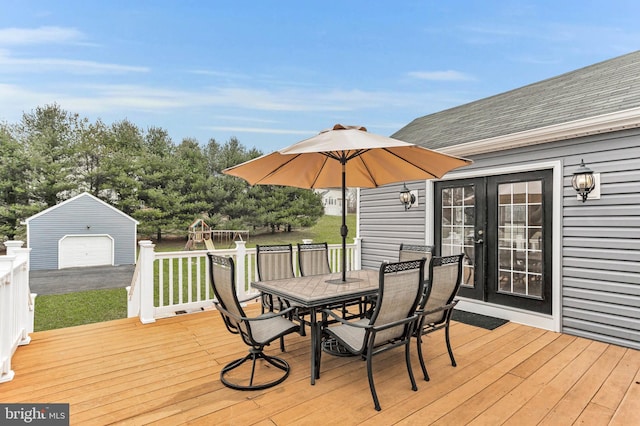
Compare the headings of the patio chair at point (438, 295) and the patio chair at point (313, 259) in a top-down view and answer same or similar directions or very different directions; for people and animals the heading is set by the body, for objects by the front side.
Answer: very different directions

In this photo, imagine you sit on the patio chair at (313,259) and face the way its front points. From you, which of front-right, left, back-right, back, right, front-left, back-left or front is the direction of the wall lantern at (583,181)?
front-left

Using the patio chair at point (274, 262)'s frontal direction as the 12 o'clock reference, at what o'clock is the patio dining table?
The patio dining table is roughly at 11 o'clock from the patio chair.

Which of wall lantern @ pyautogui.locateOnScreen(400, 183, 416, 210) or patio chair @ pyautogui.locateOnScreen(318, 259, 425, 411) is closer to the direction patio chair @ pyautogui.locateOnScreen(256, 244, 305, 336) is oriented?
the patio chair

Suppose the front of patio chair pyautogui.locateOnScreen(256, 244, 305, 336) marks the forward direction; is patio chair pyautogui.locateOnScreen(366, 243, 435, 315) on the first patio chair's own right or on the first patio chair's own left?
on the first patio chair's own left

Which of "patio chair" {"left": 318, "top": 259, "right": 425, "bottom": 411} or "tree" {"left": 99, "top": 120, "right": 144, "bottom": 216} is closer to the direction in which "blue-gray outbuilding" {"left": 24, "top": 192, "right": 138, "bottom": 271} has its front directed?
the patio chair

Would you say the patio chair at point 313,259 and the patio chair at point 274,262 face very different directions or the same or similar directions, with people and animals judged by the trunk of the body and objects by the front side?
same or similar directions

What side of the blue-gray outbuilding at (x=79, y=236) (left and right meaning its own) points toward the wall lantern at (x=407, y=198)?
front

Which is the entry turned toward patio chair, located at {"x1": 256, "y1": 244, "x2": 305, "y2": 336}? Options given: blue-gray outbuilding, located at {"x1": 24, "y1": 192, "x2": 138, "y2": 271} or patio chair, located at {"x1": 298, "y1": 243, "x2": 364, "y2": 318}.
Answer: the blue-gray outbuilding

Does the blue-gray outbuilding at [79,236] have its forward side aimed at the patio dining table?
yes

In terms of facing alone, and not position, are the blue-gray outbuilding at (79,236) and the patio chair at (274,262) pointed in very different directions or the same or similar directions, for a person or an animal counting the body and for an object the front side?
same or similar directions

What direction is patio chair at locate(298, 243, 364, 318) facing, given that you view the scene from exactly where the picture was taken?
facing the viewer and to the right of the viewer

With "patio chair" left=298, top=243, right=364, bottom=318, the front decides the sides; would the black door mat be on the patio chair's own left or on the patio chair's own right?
on the patio chair's own left

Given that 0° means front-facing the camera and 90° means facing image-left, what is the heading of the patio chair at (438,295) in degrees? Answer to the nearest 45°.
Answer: approximately 135°

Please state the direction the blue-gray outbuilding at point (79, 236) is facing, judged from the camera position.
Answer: facing the viewer

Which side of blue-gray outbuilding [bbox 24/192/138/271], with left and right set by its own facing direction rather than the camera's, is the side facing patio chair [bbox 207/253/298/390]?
front

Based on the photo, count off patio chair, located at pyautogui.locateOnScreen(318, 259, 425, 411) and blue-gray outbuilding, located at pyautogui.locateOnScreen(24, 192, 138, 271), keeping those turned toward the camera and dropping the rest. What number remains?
1

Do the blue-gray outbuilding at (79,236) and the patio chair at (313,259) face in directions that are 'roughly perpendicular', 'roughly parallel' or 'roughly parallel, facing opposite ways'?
roughly parallel

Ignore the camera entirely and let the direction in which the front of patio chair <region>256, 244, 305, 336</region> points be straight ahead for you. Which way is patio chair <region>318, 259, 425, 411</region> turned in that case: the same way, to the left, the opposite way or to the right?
the opposite way
